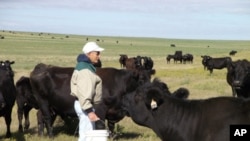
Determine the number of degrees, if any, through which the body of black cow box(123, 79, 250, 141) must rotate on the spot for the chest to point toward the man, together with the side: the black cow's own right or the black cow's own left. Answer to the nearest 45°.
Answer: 0° — it already faces them

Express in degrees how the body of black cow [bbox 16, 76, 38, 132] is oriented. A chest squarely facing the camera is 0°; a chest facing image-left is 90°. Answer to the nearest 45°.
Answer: approximately 225°

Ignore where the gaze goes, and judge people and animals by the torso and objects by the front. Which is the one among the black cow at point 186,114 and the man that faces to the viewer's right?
the man

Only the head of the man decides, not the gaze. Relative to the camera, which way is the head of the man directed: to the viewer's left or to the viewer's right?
to the viewer's right

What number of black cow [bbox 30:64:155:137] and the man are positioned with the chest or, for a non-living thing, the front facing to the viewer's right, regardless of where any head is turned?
2

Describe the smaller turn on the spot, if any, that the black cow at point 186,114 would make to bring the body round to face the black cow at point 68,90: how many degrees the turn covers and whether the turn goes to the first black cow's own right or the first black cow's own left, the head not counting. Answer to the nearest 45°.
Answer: approximately 45° to the first black cow's own right

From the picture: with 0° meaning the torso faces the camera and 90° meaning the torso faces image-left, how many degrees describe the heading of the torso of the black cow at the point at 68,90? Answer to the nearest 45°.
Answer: approximately 270°

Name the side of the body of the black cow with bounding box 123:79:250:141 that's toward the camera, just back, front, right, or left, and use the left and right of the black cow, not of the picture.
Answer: left

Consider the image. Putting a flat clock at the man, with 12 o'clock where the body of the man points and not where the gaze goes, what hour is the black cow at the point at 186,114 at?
The black cow is roughly at 1 o'clock from the man.

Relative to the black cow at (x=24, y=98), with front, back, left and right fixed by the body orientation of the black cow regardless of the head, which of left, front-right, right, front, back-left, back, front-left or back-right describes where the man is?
back-right

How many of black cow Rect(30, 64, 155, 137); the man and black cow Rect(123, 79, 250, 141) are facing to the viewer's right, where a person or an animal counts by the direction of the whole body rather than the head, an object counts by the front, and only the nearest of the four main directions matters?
2

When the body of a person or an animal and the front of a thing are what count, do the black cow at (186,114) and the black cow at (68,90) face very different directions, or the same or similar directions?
very different directions
